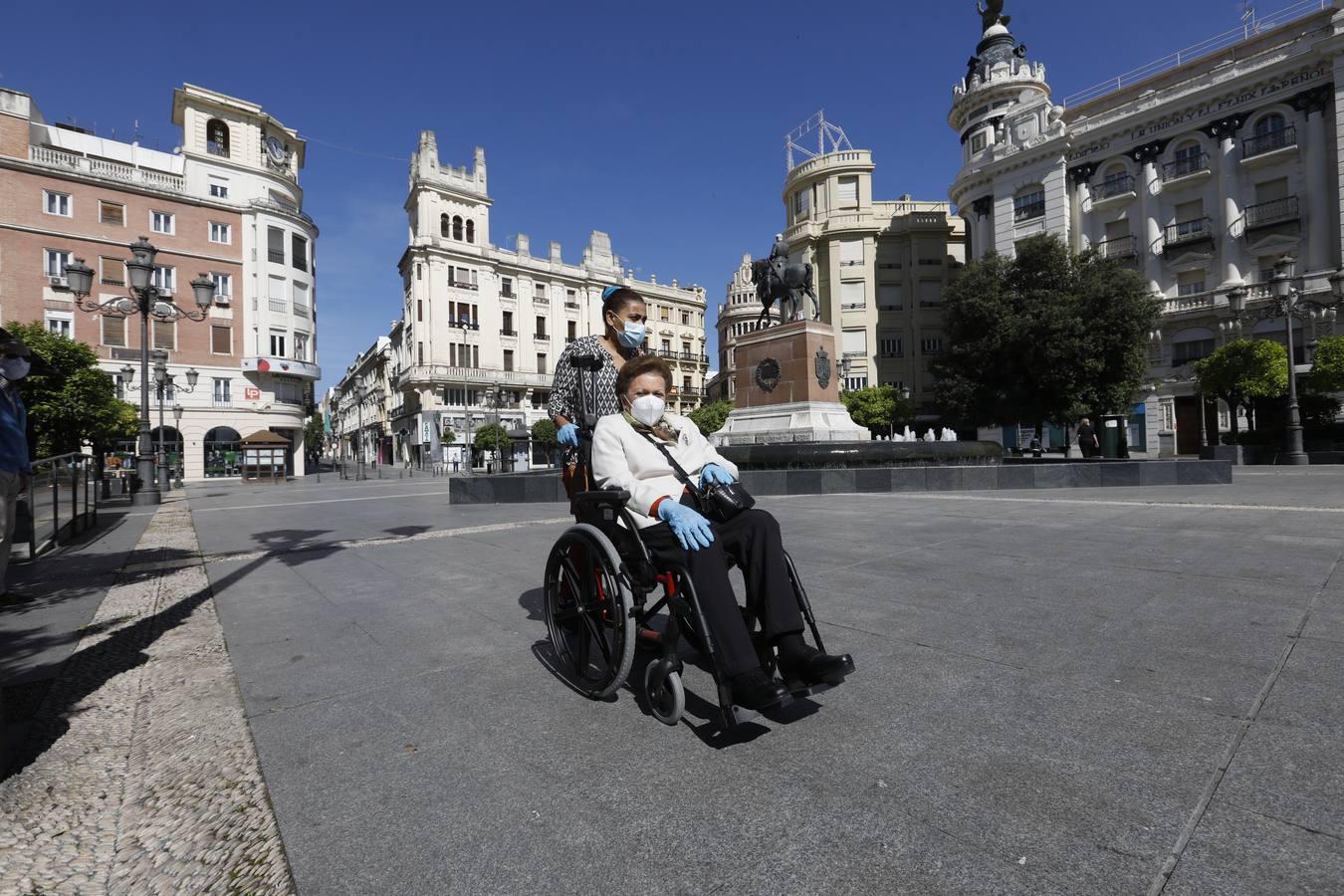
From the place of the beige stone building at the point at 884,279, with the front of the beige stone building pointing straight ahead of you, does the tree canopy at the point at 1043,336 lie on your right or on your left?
on your left

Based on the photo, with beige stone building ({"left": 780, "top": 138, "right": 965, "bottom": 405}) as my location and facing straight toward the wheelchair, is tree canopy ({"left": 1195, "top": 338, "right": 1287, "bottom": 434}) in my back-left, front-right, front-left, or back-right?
front-left

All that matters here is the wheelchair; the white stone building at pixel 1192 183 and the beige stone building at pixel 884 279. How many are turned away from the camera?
0

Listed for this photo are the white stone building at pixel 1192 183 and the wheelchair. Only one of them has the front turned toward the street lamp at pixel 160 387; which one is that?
the white stone building

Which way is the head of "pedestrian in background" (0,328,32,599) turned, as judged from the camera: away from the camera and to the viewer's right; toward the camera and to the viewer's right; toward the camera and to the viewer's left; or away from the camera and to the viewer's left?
toward the camera and to the viewer's right

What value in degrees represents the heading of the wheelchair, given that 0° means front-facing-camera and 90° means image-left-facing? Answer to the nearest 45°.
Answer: approximately 315°

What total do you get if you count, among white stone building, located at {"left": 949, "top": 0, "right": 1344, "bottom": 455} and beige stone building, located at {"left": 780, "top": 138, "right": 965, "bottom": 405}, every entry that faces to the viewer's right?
0

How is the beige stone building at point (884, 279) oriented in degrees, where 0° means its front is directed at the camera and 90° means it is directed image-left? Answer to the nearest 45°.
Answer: approximately 45°

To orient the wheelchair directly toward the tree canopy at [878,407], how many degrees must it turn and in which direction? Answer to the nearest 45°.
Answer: approximately 135° to its left

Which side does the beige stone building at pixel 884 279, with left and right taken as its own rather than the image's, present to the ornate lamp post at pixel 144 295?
front

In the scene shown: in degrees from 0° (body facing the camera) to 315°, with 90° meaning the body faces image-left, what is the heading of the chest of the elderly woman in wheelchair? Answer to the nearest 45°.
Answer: approximately 315°

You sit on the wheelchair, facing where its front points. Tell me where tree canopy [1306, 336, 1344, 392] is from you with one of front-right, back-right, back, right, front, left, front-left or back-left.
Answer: left

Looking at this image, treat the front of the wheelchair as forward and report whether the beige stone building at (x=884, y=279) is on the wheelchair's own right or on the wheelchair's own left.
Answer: on the wheelchair's own left

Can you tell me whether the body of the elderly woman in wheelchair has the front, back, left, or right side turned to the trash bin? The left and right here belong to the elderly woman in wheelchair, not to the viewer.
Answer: left

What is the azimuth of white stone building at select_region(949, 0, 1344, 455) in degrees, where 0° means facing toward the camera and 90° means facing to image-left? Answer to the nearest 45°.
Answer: approximately 45°

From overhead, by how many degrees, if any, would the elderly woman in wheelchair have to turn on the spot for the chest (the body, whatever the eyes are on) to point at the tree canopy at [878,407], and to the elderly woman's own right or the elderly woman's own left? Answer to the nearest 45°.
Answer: approximately 135° to the elderly woman's own left

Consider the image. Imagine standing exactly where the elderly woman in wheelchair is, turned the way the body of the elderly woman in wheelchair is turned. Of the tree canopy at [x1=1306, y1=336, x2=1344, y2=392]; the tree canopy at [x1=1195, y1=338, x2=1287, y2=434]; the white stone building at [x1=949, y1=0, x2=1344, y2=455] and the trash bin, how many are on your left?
4

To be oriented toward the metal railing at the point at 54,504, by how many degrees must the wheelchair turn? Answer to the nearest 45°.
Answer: approximately 180°
